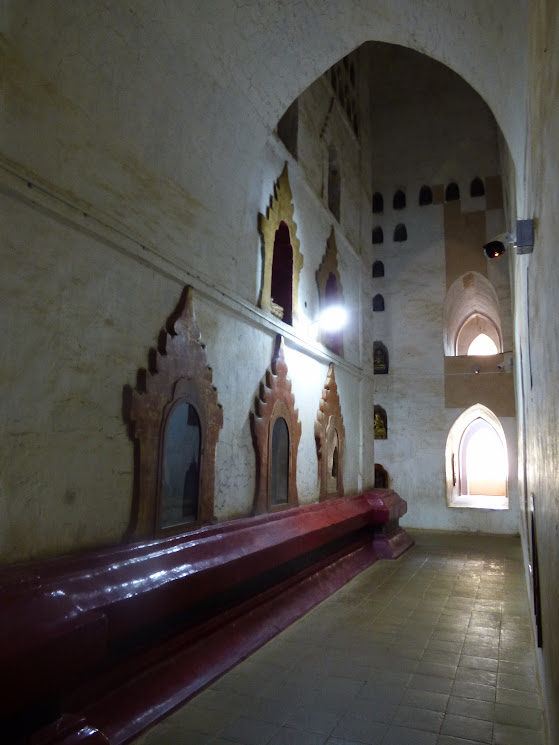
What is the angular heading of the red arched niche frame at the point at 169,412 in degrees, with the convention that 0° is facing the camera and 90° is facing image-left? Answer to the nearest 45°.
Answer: approximately 315°
